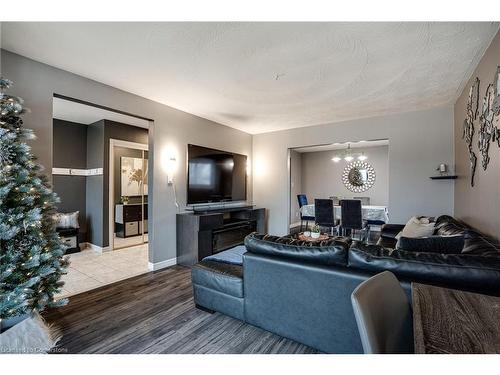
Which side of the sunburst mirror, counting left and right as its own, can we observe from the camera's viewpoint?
front

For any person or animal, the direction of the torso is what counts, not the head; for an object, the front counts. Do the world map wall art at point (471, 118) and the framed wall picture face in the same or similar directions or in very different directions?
very different directions

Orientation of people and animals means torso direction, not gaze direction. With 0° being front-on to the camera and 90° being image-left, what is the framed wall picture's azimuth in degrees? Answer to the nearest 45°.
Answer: approximately 315°

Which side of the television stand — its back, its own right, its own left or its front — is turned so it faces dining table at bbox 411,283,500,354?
front

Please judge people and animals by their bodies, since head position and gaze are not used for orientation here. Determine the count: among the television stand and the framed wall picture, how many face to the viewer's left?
0

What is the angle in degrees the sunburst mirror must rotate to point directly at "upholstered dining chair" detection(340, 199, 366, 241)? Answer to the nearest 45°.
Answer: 0° — it already faces it

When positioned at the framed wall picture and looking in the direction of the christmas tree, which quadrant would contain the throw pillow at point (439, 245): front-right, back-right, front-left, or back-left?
front-left

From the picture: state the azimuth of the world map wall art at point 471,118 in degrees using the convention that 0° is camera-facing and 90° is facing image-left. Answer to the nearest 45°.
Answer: approximately 90°

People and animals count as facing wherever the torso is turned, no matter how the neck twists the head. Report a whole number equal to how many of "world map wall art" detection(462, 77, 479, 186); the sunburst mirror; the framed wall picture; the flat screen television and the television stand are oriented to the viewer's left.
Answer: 1

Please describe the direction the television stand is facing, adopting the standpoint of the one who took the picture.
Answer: facing the viewer and to the right of the viewer

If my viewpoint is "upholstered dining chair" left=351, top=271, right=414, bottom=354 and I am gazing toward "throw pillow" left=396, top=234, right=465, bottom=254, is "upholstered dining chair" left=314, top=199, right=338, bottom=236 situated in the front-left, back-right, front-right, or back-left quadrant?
front-left

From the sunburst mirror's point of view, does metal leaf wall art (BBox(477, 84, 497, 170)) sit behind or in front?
in front

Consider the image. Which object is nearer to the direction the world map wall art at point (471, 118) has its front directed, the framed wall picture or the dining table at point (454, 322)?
the framed wall picture

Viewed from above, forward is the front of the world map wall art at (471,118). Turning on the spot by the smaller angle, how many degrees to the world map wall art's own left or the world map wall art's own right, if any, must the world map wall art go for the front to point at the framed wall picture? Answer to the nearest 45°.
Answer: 0° — it already faces it

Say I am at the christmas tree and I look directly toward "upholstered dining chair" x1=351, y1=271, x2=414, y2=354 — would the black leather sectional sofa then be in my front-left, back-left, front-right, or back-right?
front-left

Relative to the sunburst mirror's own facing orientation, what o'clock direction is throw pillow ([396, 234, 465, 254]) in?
The throw pillow is roughly at 12 o'clock from the sunburst mirror.

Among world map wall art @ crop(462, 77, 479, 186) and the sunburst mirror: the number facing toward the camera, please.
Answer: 1
